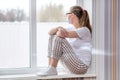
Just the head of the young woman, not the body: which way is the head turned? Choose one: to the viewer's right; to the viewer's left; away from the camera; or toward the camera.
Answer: to the viewer's left

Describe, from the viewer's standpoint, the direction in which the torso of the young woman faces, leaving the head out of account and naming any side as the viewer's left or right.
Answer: facing to the left of the viewer
